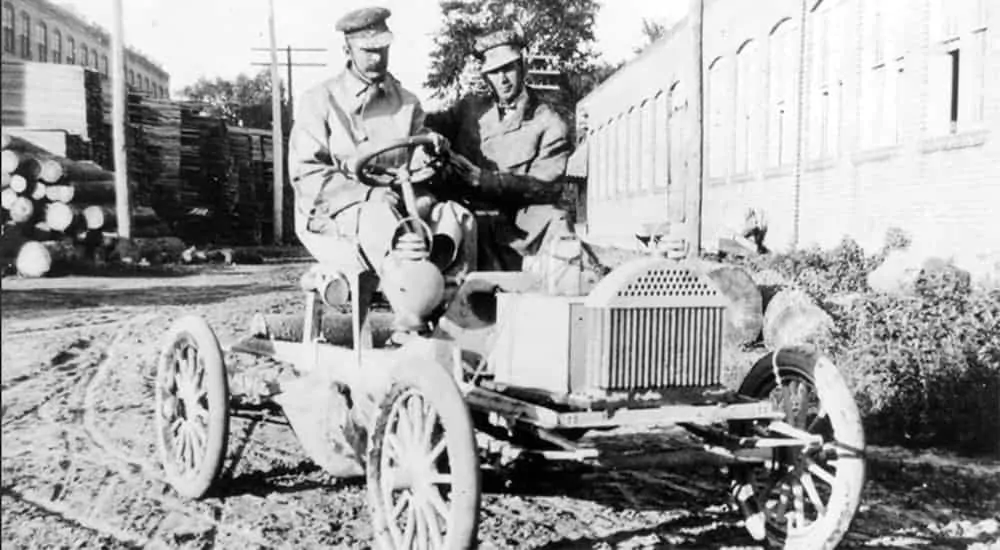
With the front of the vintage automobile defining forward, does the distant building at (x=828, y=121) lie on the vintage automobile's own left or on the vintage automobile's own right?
on the vintage automobile's own left

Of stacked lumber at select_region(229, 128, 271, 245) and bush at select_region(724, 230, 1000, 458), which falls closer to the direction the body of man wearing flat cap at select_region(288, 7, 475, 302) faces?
the bush

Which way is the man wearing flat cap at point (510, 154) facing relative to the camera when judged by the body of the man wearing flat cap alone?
toward the camera

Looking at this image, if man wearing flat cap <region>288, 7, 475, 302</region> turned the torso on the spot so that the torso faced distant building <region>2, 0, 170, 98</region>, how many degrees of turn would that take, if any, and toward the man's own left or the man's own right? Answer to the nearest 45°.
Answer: approximately 180°

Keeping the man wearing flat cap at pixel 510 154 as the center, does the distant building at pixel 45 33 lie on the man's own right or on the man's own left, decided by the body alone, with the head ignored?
on the man's own right

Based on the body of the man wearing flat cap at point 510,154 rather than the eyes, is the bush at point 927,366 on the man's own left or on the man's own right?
on the man's own left

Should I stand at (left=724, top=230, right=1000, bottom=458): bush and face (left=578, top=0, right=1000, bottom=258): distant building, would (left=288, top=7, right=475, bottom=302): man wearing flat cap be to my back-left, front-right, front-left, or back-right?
back-left

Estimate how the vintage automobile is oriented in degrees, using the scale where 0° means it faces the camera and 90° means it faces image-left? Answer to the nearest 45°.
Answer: approximately 315°

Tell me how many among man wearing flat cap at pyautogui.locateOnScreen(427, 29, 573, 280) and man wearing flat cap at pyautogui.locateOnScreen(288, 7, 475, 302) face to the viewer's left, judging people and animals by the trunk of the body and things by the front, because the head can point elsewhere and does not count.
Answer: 0

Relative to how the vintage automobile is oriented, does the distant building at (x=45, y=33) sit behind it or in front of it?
behind

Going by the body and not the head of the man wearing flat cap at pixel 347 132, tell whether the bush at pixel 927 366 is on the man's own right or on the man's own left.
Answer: on the man's own left
